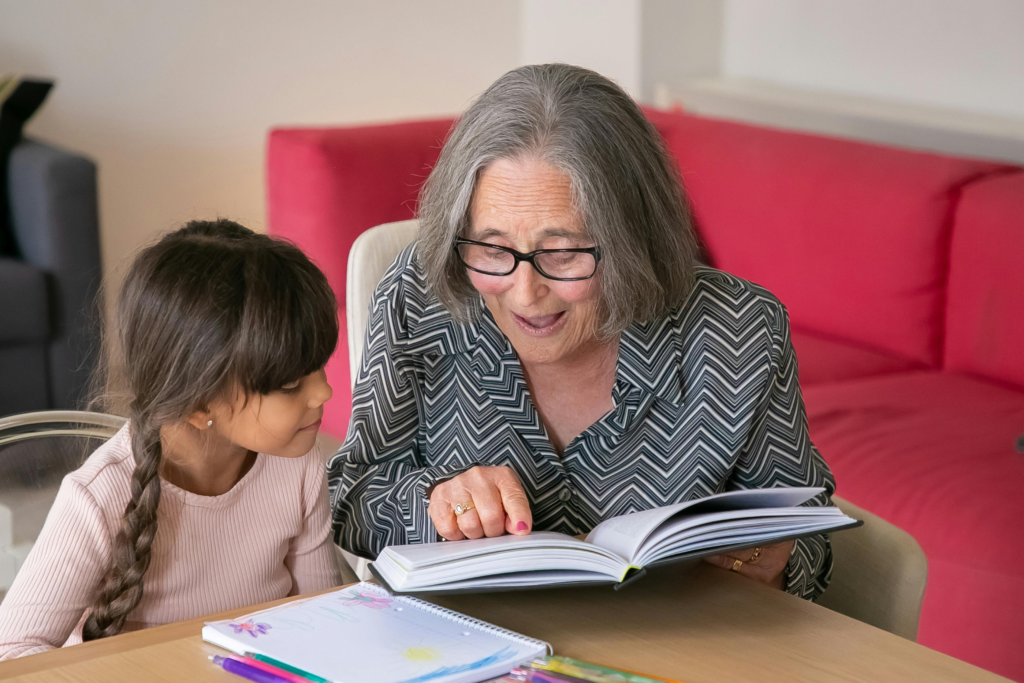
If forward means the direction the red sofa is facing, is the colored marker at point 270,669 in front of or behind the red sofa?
in front

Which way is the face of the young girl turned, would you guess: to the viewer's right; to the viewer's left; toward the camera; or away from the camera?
to the viewer's right

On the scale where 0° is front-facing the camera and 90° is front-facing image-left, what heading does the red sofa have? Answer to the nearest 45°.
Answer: approximately 45°

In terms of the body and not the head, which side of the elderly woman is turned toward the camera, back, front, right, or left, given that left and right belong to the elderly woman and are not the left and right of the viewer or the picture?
front

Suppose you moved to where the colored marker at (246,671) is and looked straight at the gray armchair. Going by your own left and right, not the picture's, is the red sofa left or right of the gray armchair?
right

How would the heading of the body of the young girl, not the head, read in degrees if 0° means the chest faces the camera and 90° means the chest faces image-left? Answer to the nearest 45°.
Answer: approximately 315°
